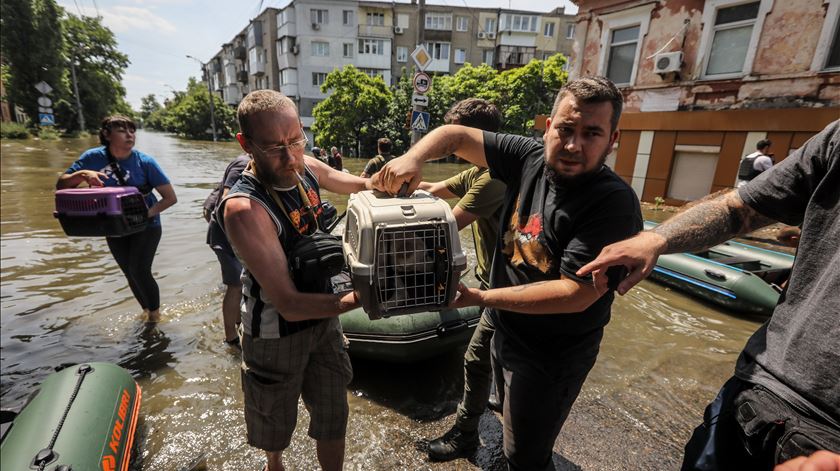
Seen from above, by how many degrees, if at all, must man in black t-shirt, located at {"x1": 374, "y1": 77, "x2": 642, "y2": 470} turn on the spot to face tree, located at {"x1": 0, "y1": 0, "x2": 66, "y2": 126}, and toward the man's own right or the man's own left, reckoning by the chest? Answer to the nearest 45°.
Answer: approximately 90° to the man's own right

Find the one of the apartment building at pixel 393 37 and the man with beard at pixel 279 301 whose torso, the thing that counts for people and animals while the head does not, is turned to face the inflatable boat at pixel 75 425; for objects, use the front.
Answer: the apartment building

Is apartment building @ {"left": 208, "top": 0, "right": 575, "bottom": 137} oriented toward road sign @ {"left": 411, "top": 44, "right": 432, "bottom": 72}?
yes

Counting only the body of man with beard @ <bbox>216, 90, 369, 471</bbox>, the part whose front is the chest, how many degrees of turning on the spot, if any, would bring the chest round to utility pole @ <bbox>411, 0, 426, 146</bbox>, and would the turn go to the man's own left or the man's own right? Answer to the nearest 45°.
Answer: approximately 90° to the man's own left

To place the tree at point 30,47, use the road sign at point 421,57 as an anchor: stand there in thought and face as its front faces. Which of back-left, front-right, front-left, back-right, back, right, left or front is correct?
back-right

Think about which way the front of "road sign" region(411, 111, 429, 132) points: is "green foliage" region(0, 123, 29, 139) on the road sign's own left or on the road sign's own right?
on the road sign's own right

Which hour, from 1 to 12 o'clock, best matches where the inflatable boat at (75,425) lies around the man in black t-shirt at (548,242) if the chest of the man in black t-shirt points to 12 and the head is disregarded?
The inflatable boat is roughly at 1 o'clock from the man in black t-shirt.

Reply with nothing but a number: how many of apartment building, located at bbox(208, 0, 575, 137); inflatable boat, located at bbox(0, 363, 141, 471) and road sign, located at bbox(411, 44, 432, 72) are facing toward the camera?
2

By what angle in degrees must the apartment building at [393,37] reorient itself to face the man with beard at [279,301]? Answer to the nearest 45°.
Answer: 0° — it already faces them

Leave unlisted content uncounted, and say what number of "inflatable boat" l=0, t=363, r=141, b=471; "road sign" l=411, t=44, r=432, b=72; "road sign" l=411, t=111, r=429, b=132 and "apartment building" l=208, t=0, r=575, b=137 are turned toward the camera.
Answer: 3

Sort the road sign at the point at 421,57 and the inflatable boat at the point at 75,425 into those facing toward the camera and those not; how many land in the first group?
1

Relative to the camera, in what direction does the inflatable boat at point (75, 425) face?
facing away from the viewer and to the right of the viewer
